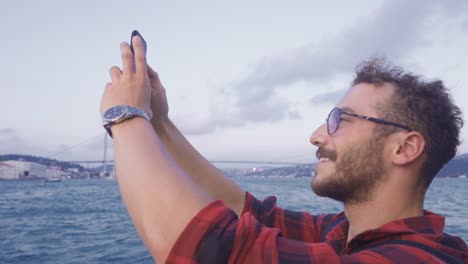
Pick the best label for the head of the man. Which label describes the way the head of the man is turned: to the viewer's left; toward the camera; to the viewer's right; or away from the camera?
to the viewer's left

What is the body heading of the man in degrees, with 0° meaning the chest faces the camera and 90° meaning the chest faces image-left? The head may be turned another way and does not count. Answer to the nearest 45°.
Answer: approximately 90°
